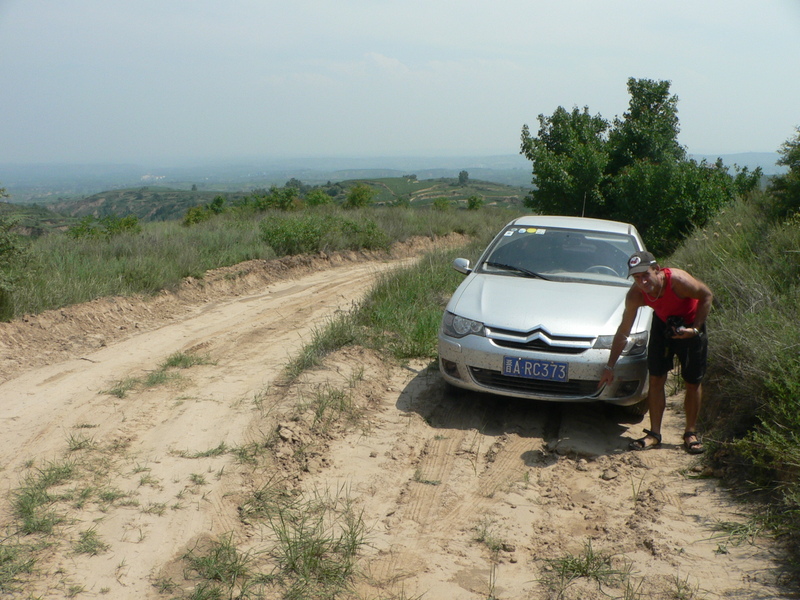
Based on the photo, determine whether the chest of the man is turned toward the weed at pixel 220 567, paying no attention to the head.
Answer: yes

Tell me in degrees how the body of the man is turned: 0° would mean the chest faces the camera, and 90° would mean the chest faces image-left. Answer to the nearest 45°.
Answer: approximately 45°

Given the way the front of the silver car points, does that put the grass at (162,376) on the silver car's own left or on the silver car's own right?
on the silver car's own right

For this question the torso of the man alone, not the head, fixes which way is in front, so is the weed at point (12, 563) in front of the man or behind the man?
in front

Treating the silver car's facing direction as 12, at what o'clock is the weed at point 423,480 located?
The weed is roughly at 1 o'clock from the silver car.

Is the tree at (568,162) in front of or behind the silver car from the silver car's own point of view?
behind

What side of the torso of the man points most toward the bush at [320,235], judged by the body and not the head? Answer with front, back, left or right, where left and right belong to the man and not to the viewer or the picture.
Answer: right

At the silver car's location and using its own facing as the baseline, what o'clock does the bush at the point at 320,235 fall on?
The bush is roughly at 5 o'clock from the silver car.

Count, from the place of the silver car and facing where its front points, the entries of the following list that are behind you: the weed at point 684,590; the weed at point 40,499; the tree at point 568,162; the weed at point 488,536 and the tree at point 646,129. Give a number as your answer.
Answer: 2

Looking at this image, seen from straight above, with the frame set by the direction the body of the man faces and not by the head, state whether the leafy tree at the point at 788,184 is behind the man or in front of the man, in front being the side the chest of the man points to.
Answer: behind

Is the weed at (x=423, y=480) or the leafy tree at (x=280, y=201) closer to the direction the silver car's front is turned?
the weed

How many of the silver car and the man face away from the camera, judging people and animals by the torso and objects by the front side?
0

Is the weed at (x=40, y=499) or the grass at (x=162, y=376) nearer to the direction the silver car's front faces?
the weed

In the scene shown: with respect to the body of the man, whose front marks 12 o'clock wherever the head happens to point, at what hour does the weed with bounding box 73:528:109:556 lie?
The weed is roughly at 12 o'clock from the man.

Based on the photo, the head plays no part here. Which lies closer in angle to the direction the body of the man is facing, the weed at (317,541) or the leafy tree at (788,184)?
the weed

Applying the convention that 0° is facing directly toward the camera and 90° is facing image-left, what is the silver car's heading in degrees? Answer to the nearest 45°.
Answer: approximately 0°
